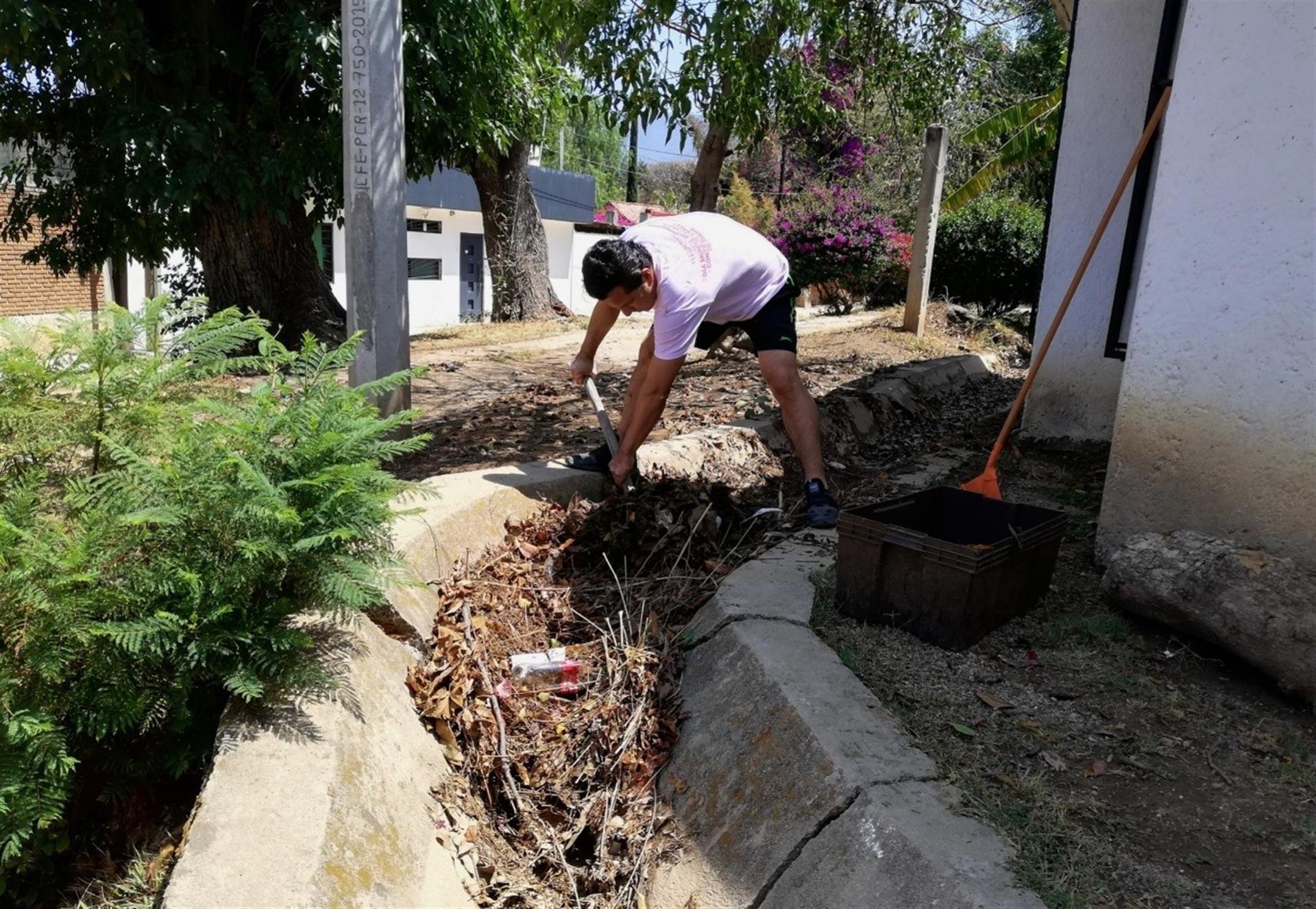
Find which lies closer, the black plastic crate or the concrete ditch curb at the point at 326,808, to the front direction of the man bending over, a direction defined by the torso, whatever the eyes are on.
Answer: the concrete ditch curb

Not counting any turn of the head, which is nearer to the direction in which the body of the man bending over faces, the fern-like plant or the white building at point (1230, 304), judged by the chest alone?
the fern-like plant

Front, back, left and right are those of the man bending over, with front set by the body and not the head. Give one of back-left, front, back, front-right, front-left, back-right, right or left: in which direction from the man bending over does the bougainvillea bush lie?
back-right

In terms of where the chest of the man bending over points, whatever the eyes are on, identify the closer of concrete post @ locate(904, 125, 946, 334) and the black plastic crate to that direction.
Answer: the black plastic crate

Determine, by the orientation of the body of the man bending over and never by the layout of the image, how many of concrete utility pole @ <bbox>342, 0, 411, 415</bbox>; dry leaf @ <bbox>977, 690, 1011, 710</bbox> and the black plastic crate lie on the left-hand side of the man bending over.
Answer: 2

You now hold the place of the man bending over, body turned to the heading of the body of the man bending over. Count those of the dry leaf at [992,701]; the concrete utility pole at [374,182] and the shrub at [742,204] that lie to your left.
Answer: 1

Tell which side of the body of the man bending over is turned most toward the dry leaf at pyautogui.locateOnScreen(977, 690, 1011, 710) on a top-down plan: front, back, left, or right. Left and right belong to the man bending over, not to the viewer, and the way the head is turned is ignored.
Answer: left

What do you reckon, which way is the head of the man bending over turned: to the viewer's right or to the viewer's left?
to the viewer's left

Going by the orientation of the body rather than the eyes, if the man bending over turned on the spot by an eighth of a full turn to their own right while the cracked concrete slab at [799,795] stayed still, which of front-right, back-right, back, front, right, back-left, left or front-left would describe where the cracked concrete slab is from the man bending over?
left

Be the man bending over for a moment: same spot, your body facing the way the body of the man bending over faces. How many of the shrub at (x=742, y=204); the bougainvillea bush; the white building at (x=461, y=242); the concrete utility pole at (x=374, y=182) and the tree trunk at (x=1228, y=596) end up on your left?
1

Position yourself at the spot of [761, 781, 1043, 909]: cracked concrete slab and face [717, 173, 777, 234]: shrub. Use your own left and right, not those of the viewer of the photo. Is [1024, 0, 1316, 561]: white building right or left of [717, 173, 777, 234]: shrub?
right

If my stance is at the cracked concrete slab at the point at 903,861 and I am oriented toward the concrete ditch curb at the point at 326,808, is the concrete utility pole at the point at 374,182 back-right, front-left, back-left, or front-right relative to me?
front-right

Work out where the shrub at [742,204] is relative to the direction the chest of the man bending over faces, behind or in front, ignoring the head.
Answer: behind

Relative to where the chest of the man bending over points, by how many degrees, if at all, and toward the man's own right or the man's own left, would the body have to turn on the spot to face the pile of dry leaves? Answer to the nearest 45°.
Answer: approximately 45° to the man's own left

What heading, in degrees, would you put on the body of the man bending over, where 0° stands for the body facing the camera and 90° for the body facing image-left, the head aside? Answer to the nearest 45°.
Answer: approximately 45°

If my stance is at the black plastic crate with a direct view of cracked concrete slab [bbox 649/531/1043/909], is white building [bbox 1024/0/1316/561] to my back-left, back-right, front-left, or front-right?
back-left

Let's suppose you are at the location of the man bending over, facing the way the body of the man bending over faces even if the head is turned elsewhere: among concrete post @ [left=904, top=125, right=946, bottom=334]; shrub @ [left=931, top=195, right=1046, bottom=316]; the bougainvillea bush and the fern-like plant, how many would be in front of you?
1

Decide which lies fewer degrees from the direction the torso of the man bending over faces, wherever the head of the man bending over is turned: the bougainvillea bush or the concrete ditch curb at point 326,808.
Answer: the concrete ditch curb

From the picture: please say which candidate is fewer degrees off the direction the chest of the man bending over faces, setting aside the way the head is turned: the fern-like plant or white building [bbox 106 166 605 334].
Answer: the fern-like plant
